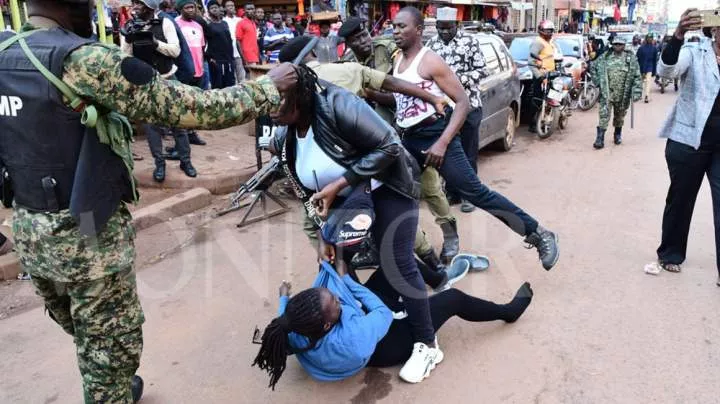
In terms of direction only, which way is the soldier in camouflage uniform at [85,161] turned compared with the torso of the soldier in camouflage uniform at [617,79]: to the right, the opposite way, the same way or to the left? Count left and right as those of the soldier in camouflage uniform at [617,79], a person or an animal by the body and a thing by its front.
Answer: the opposite way

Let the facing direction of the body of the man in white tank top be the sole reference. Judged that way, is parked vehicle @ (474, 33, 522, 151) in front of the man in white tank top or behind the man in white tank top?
behind

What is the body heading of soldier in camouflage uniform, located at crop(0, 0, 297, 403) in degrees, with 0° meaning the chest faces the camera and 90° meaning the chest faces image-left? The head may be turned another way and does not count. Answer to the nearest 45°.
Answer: approximately 225°

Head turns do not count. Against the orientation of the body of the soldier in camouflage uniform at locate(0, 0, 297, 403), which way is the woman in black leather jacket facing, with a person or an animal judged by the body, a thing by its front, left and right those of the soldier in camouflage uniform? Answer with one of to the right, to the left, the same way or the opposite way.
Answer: the opposite way

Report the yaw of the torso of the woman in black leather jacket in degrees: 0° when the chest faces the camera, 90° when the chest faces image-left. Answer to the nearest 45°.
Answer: approximately 45°

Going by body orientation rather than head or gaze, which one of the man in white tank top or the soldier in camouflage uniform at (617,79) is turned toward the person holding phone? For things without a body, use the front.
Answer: the soldier in camouflage uniform

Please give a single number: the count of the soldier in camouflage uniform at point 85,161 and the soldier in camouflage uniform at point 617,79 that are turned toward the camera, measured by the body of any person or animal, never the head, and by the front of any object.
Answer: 1
